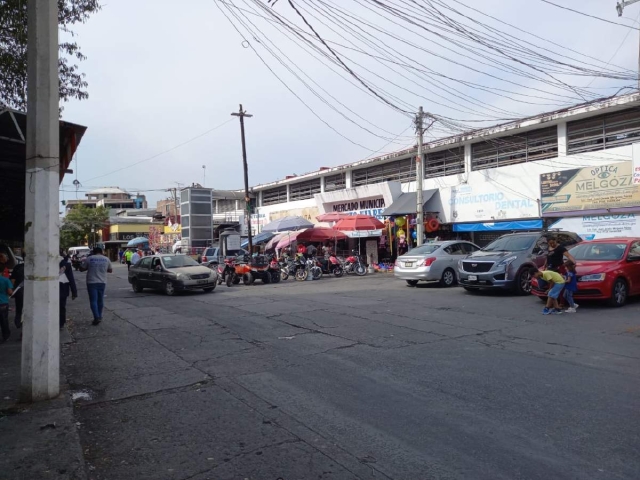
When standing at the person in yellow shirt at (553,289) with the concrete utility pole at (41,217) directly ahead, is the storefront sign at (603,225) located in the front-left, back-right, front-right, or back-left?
back-right

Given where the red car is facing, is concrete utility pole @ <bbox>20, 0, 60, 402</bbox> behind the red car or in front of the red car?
in front

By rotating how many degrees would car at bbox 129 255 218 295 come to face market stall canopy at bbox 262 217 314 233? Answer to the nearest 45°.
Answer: approximately 90° to its left

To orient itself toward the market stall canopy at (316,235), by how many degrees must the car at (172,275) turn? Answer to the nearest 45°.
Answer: approximately 90° to its left

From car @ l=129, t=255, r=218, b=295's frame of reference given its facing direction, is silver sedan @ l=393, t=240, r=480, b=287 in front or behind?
in front

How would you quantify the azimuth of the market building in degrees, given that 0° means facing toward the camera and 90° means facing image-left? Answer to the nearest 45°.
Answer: approximately 45°

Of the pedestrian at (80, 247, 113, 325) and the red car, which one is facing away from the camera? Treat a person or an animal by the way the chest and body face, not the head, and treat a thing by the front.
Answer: the pedestrian

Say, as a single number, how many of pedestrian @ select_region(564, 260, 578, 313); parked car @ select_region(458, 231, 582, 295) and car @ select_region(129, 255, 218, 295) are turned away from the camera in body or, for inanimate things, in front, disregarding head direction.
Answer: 0

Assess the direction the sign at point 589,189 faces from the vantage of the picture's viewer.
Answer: facing the viewer and to the left of the viewer

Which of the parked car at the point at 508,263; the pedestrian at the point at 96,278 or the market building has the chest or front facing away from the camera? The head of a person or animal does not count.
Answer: the pedestrian

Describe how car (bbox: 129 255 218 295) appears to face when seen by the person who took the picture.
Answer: facing the viewer and to the right of the viewer

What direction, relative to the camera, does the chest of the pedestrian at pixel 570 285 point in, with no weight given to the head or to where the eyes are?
to the viewer's left
